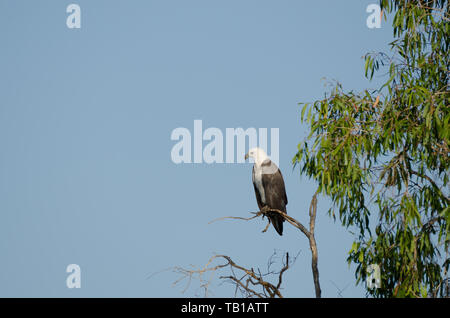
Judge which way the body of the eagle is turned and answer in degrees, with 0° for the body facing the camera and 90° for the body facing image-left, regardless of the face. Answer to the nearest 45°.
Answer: approximately 45°
